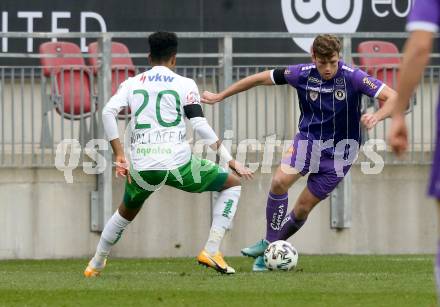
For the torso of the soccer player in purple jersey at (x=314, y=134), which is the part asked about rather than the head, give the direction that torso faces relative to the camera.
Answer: toward the camera

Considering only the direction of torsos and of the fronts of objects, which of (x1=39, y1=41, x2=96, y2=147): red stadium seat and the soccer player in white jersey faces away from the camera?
the soccer player in white jersey

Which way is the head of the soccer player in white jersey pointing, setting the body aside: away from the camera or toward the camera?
away from the camera

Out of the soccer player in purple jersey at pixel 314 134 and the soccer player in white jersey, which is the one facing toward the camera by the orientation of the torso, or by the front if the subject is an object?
the soccer player in purple jersey

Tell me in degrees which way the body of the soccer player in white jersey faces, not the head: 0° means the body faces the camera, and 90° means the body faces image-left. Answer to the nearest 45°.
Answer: approximately 180°

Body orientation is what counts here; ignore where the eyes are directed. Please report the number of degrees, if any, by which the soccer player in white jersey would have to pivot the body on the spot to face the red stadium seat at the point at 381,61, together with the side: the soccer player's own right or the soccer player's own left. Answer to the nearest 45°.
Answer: approximately 45° to the soccer player's own right

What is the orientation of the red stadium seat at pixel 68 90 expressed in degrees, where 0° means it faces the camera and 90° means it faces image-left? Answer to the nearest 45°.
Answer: approximately 315°

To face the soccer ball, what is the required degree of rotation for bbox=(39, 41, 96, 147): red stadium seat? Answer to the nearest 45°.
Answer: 0° — it already faces it

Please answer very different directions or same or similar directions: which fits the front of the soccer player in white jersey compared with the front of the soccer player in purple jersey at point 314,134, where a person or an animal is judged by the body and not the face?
very different directions
